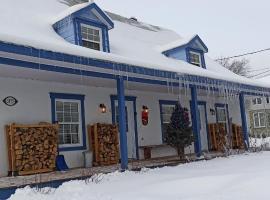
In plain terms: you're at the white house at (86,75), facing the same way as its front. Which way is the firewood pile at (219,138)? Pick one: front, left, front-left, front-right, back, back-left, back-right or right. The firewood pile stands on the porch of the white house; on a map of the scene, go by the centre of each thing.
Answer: left

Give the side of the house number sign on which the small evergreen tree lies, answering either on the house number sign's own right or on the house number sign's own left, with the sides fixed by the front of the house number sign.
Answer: on the house number sign's own left

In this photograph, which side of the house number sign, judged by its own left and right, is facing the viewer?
front

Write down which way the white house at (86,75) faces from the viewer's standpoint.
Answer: facing the viewer and to the right of the viewer

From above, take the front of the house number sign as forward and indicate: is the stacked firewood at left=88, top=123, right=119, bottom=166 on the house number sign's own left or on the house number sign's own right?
on the house number sign's own left

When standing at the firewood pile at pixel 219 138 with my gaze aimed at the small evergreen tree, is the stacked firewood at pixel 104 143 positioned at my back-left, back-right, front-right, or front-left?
front-right
